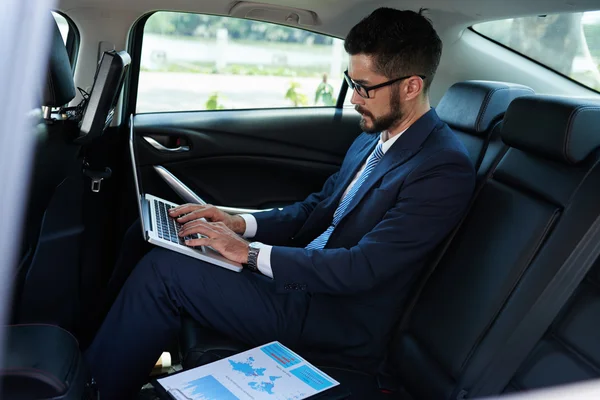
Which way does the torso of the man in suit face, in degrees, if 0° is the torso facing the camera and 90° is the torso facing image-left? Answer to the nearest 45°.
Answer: approximately 90°

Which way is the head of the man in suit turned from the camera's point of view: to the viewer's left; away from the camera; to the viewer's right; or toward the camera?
to the viewer's left
